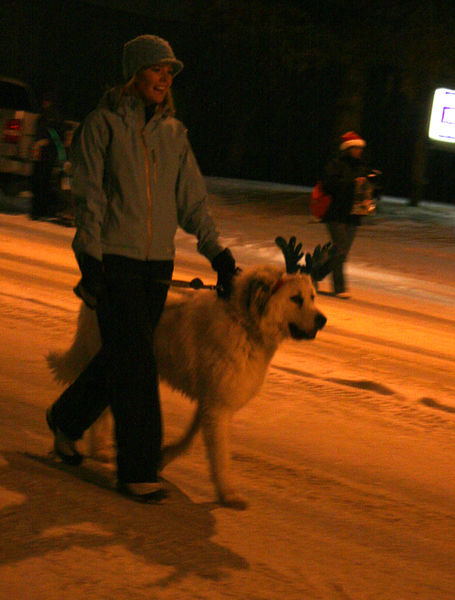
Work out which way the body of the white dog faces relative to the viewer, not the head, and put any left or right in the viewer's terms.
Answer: facing to the right of the viewer

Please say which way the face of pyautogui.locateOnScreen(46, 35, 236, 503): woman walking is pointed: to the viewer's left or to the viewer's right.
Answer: to the viewer's right

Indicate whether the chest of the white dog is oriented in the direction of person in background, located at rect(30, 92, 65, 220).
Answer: no

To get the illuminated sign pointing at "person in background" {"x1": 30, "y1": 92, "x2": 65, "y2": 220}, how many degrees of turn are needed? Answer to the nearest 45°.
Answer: approximately 45° to its right

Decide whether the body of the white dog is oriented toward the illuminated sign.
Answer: no

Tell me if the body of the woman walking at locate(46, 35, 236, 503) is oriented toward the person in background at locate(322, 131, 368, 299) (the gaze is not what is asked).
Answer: no

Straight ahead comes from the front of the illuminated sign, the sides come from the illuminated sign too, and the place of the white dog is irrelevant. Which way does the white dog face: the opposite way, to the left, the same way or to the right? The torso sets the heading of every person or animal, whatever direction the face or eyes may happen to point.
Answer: to the left

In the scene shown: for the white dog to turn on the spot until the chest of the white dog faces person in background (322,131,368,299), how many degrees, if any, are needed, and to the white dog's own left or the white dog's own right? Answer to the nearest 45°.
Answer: approximately 90° to the white dog's own left

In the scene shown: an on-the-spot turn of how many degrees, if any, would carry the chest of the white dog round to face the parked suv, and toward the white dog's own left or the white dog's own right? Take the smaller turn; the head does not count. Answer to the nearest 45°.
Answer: approximately 90° to the white dog's own left

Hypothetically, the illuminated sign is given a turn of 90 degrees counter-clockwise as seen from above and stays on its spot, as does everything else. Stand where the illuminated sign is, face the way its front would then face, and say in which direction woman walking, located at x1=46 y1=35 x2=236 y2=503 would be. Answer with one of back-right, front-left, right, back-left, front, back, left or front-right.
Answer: right

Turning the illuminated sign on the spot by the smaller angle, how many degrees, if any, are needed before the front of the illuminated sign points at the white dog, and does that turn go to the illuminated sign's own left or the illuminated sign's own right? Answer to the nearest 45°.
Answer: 0° — it already faces it

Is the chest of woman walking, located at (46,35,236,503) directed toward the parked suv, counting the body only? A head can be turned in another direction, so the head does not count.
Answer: no

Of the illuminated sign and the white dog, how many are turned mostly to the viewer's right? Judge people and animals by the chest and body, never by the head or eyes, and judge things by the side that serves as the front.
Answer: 1

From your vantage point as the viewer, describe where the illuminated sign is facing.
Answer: facing the viewer

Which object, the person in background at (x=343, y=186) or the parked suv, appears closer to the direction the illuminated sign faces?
the person in background

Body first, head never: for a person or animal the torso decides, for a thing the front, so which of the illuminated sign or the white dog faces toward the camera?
the illuminated sign

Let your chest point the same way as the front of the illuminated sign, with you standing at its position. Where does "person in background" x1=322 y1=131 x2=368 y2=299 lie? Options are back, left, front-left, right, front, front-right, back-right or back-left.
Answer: front

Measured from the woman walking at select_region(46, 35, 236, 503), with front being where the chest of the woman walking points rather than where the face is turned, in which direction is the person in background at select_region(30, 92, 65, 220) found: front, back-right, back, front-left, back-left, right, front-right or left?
back-left

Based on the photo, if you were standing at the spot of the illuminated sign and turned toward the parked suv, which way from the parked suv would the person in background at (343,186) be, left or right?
left
